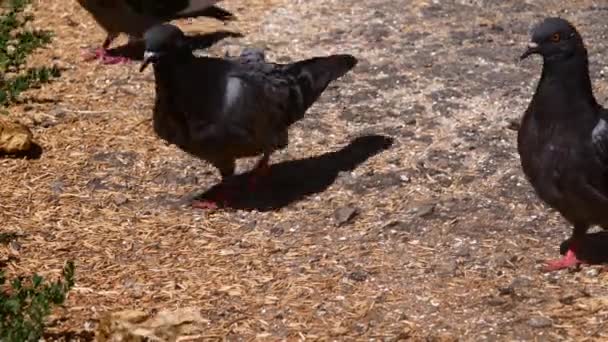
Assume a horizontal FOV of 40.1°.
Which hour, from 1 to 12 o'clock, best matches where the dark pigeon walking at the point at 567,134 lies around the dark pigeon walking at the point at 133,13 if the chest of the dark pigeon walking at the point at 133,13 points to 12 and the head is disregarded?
the dark pigeon walking at the point at 567,134 is roughly at 8 o'clock from the dark pigeon walking at the point at 133,13.

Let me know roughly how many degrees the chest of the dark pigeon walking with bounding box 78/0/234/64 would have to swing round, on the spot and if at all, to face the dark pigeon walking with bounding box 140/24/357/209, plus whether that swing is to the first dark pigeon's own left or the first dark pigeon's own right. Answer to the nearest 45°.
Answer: approximately 90° to the first dark pigeon's own left

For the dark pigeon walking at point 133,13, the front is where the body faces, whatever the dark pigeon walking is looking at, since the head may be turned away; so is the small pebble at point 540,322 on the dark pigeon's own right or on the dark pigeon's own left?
on the dark pigeon's own left

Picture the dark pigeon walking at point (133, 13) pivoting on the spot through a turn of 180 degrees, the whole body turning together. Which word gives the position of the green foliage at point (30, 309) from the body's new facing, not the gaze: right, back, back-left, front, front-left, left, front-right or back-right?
right

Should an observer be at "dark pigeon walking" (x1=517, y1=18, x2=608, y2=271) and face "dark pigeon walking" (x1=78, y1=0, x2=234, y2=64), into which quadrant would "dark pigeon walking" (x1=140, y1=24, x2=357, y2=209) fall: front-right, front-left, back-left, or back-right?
front-left

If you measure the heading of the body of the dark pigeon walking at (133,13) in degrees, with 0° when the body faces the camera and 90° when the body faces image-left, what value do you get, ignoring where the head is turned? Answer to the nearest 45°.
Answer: approximately 90°
